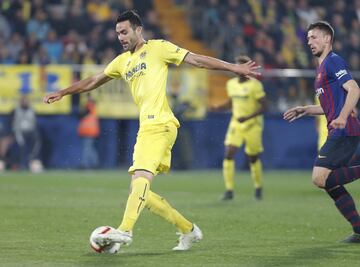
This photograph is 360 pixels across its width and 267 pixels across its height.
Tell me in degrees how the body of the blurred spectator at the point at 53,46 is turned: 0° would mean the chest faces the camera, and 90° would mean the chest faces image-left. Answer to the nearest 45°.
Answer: approximately 0°

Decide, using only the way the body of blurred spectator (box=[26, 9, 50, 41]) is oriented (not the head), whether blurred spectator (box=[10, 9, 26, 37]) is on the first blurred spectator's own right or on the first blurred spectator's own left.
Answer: on the first blurred spectator's own right

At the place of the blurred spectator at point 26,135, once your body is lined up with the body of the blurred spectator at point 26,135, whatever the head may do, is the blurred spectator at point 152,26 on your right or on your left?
on your left

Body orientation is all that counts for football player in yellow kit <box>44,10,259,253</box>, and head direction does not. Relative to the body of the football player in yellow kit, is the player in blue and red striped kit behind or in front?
behind

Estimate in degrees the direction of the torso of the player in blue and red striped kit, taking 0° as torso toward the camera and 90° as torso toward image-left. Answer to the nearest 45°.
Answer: approximately 90°

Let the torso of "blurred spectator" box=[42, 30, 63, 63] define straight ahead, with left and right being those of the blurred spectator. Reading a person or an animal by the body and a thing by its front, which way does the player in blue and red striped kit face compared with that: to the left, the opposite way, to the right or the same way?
to the right

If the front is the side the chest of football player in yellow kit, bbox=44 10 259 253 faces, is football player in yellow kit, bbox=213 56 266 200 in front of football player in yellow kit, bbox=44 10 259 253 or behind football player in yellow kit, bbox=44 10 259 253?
behind
